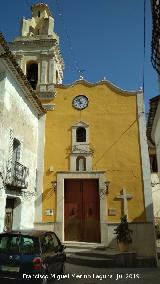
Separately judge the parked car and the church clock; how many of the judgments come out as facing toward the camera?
1

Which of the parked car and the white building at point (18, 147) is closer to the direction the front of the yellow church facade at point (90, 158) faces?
the parked car

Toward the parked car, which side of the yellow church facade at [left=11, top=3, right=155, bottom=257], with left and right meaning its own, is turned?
front

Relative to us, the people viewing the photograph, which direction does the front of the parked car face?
facing away from the viewer and to the right of the viewer

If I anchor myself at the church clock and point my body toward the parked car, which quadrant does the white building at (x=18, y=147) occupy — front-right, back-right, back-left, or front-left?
front-right

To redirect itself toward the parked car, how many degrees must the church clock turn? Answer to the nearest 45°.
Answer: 0° — it already faces it

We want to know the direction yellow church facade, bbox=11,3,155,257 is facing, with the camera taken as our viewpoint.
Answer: facing the viewer

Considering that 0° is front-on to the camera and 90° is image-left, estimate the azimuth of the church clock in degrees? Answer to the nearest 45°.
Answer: approximately 0°

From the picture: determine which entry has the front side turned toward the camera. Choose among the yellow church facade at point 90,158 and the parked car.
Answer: the yellow church facade

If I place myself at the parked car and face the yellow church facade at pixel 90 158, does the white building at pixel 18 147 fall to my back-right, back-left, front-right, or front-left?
front-left

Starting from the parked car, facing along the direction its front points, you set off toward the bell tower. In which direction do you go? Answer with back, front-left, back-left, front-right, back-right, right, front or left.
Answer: front-left

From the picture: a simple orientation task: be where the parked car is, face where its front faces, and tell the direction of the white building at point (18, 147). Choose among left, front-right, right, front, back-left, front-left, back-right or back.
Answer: front-left

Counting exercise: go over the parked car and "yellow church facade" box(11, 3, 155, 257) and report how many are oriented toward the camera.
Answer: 1

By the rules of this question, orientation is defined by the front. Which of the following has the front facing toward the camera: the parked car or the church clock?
the church clock
